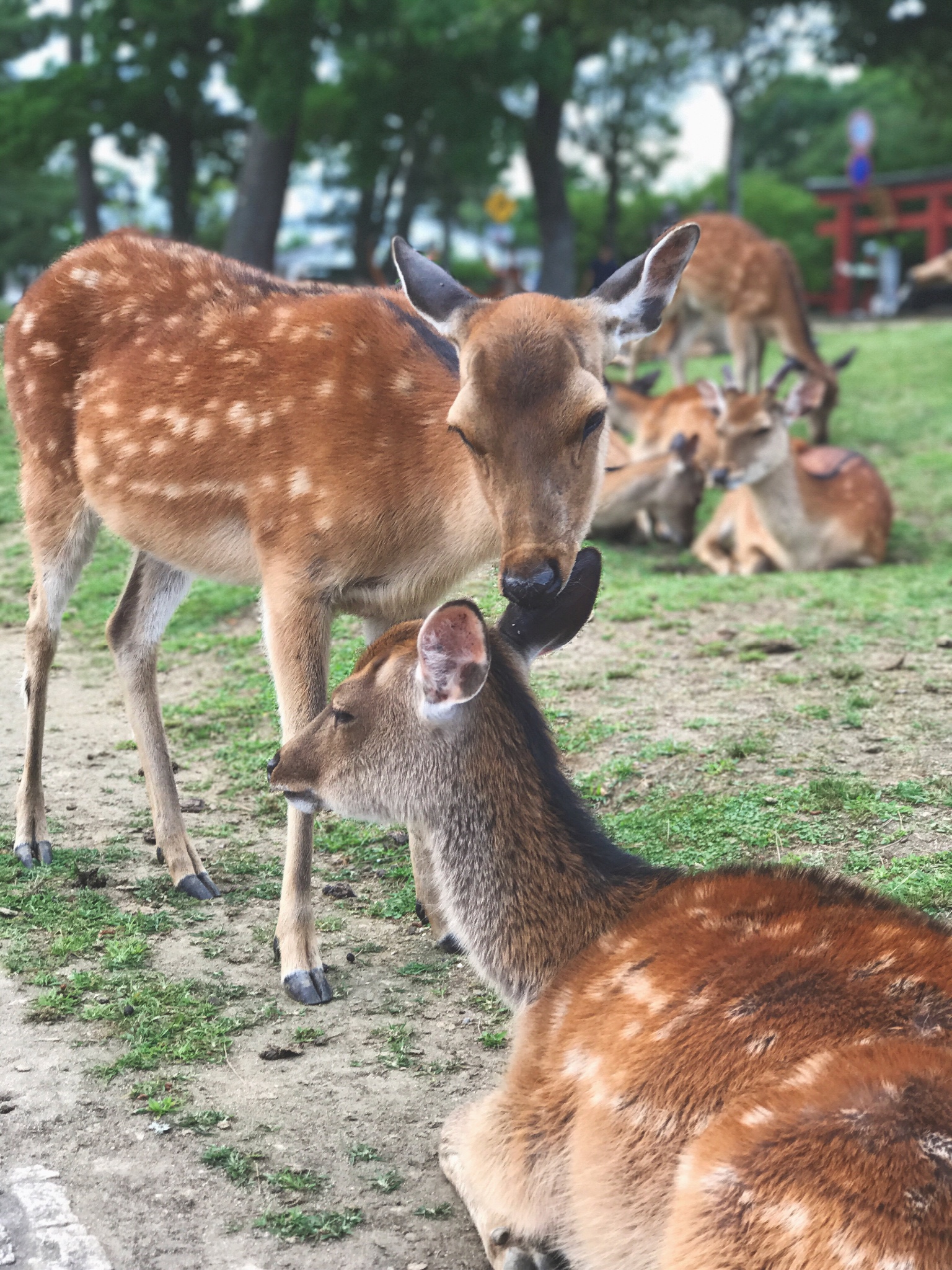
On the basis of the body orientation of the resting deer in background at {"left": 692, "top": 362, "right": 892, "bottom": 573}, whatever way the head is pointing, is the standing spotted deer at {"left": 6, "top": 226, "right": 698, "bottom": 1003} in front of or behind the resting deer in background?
in front

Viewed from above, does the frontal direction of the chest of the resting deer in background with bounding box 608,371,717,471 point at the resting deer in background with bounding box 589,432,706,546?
no

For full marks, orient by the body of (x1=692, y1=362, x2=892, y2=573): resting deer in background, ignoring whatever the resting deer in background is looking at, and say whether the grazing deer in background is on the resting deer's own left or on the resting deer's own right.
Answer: on the resting deer's own right

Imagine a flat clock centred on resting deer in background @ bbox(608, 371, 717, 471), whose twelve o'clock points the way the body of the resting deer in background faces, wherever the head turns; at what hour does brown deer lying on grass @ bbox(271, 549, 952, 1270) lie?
The brown deer lying on grass is roughly at 9 o'clock from the resting deer in background.

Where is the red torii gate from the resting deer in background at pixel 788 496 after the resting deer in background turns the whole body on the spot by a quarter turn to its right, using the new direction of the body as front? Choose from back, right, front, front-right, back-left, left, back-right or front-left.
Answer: front-right

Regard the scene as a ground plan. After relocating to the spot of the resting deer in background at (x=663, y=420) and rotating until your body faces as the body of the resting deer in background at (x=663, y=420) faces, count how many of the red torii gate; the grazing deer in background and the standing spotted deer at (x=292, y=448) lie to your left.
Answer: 1

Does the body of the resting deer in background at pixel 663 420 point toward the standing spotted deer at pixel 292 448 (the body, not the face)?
no

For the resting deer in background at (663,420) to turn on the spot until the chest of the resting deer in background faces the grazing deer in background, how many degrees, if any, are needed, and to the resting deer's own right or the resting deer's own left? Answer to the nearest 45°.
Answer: approximately 90° to the resting deer's own right

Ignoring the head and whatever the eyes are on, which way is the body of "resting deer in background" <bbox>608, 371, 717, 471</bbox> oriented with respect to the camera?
to the viewer's left

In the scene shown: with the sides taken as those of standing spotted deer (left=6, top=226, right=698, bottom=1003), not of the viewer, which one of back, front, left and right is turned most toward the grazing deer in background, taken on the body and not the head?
left

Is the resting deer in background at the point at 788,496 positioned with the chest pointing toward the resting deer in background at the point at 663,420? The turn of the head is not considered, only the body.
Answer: no

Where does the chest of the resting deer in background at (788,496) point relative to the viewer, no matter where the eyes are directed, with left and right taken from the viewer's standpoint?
facing the viewer and to the left of the viewer
